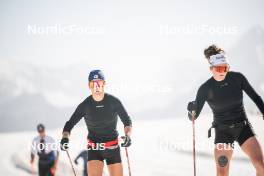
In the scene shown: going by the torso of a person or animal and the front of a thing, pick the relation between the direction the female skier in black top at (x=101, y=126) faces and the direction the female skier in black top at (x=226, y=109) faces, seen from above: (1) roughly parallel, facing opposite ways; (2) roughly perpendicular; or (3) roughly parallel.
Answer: roughly parallel

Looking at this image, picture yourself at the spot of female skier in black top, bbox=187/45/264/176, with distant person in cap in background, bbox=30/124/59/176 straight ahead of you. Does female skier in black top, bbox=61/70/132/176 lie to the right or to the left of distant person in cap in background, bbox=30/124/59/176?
left

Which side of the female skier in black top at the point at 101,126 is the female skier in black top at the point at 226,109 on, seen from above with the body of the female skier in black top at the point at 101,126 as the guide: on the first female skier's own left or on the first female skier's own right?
on the first female skier's own left

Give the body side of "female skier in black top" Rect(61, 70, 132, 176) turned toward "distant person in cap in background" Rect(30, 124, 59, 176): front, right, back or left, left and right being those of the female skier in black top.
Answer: back

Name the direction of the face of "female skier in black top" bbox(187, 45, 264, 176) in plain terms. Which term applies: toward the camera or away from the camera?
toward the camera

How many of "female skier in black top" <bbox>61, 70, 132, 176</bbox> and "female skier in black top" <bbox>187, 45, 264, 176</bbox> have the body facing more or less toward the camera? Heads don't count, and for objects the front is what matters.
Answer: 2

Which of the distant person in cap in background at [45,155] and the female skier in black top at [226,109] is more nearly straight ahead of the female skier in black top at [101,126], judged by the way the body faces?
the female skier in black top

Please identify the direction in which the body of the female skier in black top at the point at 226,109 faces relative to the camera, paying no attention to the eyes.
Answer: toward the camera

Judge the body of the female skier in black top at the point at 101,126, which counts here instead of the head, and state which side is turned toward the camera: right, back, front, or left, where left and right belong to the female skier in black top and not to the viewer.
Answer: front

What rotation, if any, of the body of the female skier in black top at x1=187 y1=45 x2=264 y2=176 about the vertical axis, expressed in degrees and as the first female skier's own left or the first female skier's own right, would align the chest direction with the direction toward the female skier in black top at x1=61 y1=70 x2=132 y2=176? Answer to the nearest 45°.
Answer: approximately 90° to the first female skier's own right

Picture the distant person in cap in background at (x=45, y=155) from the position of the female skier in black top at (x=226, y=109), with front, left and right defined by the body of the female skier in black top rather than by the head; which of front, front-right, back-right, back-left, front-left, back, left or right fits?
back-right
